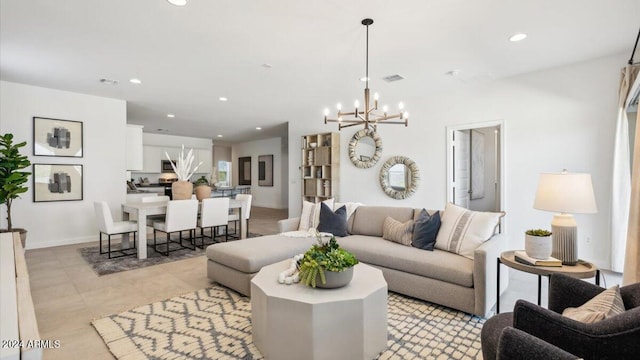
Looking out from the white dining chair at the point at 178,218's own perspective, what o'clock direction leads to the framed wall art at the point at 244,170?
The framed wall art is roughly at 2 o'clock from the white dining chair.

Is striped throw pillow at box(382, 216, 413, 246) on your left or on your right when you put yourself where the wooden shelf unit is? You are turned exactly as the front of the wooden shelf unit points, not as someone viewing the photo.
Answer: on your left

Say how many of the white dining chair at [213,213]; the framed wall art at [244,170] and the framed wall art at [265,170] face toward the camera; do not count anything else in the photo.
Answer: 2

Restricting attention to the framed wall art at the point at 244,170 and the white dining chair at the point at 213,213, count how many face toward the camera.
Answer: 1

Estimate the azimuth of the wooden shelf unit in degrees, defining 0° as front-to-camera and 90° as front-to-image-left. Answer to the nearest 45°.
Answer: approximately 45°

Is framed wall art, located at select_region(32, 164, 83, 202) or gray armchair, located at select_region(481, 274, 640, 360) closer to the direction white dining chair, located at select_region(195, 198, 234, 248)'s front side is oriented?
the framed wall art

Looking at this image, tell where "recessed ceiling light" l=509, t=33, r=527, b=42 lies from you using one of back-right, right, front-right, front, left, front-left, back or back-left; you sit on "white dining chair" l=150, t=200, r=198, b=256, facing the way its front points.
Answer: back

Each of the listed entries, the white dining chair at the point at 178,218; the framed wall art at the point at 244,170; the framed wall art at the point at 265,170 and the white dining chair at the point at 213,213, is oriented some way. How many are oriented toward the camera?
2

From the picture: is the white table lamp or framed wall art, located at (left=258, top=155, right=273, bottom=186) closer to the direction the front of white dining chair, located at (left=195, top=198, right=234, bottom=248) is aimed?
the framed wall art

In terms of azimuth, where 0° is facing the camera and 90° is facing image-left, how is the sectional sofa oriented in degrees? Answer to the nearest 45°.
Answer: approximately 45°

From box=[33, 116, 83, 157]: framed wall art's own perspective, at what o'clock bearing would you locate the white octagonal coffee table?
The white octagonal coffee table is roughly at 1 o'clock from the framed wall art.
